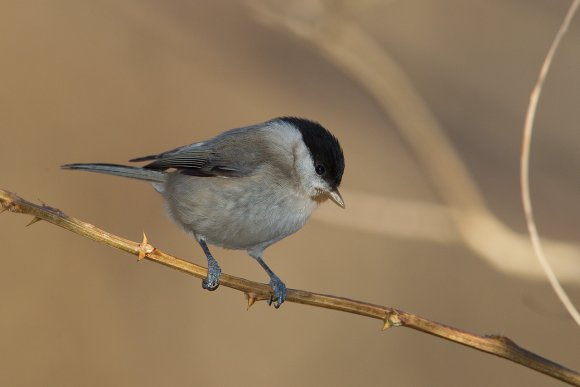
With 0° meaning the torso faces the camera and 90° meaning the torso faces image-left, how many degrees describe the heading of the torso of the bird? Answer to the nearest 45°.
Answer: approximately 270°
